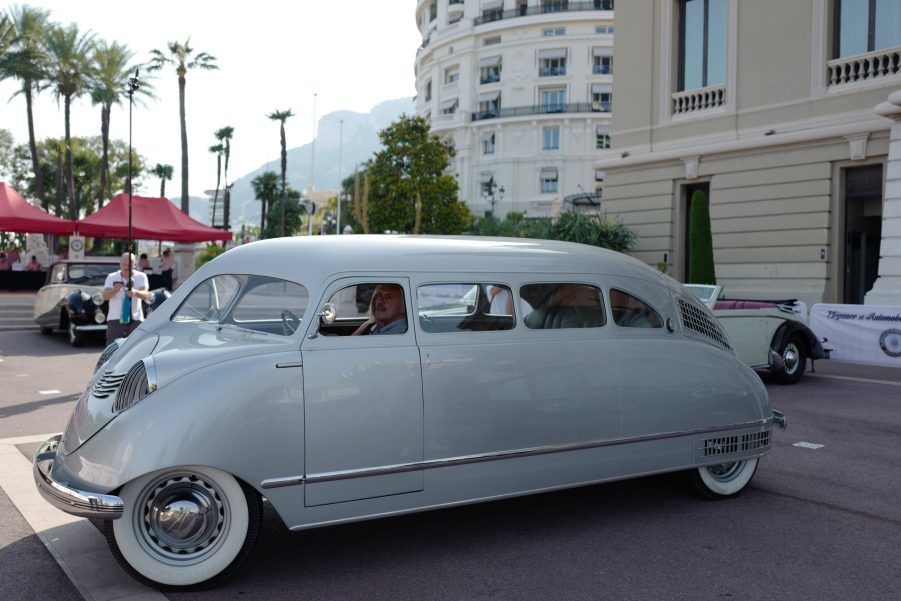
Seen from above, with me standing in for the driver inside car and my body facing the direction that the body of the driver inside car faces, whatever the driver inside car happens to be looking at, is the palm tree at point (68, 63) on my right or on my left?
on my right

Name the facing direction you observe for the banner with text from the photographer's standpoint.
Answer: facing the viewer

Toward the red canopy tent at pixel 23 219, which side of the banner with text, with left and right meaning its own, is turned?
right

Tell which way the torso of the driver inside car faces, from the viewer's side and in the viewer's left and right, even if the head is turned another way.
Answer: facing the viewer and to the left of the viewer

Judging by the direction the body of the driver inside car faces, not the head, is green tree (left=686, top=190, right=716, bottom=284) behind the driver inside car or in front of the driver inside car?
behind

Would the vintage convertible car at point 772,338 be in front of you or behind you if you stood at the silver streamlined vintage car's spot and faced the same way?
behind

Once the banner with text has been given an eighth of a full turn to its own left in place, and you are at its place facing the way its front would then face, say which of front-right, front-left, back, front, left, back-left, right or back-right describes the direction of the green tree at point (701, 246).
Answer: back

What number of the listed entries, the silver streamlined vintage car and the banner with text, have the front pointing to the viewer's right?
0

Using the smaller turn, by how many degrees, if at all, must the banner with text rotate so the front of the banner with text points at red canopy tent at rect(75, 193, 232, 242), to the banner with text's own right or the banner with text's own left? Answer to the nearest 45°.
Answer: approximately 90° to the banner with text's own right

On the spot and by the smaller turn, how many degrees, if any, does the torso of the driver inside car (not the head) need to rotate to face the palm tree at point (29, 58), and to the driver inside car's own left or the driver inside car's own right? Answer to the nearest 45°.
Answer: approximately 90° to the driver inside car's own right

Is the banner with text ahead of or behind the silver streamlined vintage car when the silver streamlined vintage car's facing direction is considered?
behind
